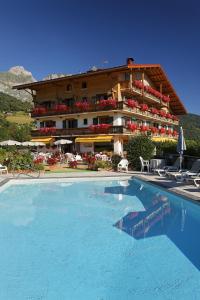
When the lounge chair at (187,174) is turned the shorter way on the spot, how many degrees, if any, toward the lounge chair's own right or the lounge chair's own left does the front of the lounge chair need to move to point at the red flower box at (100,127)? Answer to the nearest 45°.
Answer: approximately 45° to the lounge chair's own right

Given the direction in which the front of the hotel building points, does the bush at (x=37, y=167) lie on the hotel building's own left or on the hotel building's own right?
on the hotel building's own right

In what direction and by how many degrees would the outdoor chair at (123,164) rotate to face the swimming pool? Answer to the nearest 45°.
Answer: approximately 45° to its left

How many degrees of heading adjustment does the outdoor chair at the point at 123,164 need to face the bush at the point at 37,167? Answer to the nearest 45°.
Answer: approximately 45° to its right

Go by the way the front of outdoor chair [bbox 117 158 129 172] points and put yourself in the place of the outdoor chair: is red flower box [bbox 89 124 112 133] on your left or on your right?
on your right

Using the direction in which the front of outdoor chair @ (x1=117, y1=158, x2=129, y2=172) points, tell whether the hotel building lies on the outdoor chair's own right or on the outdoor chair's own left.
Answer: on the outdoor chair's own right

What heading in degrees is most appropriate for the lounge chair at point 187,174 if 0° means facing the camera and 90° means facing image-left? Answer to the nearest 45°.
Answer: approximately 90°

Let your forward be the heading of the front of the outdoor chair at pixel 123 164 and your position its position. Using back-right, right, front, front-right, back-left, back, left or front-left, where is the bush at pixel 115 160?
right
